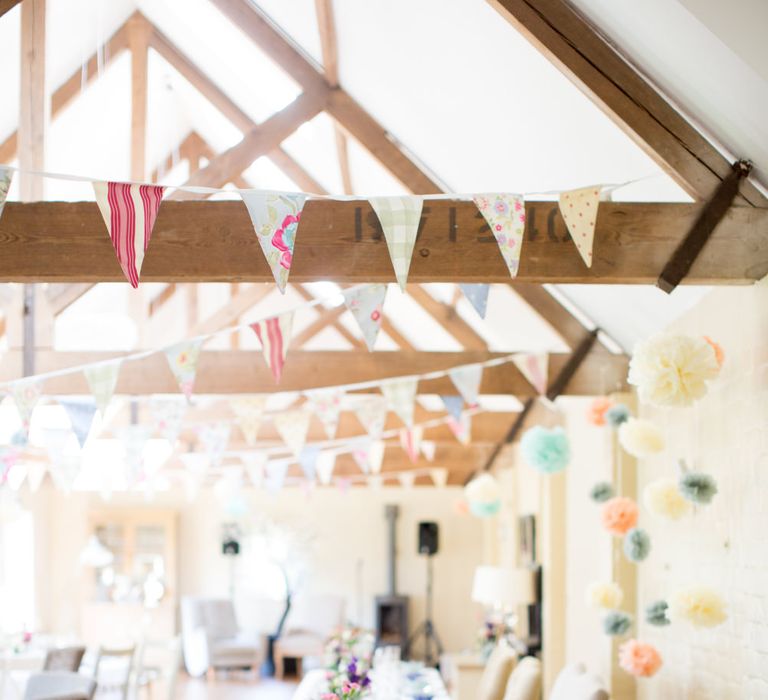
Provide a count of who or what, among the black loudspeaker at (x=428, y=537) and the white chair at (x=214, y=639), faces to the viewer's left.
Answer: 0

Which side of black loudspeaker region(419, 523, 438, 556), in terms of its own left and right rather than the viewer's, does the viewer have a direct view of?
front

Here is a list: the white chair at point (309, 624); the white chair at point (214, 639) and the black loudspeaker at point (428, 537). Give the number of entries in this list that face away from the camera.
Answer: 0

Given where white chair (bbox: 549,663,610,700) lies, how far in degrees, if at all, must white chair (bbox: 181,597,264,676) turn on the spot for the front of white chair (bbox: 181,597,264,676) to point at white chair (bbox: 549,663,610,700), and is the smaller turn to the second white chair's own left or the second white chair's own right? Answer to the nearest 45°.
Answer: approximately 45° to the second white chair's own right

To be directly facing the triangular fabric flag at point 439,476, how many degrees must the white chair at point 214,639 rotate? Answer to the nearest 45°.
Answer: approximately 45° to its left

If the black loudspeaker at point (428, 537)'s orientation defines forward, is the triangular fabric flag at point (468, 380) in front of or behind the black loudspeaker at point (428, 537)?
in front

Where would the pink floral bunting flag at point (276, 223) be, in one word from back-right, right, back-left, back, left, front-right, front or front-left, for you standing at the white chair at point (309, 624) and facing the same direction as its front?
front-left

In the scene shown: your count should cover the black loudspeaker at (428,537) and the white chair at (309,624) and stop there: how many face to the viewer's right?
0

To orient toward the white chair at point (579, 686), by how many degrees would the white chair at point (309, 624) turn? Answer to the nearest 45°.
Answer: approximately 45° to its left

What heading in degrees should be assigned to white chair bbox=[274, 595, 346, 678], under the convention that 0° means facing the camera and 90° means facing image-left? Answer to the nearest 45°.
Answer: approximately 45°

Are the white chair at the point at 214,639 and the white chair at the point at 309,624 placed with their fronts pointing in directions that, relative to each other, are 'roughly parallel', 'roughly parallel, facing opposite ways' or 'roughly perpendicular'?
roughly perpendicular
